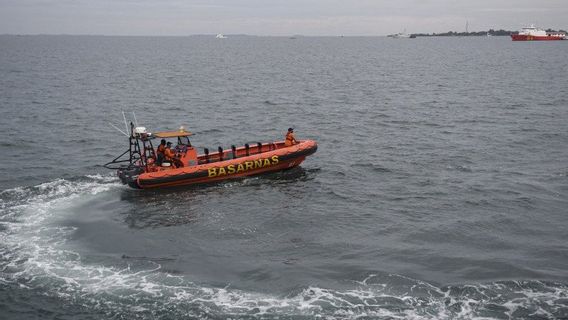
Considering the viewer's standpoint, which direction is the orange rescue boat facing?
facing away from the viewer and to the right of the viewer
